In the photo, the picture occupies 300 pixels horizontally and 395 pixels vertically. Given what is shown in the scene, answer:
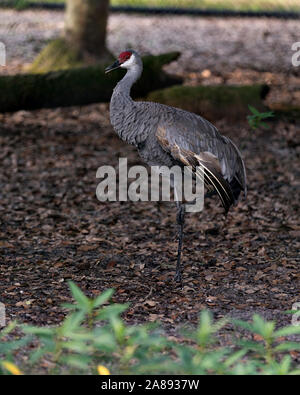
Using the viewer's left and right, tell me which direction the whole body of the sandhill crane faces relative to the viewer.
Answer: facing to the left of the viewer

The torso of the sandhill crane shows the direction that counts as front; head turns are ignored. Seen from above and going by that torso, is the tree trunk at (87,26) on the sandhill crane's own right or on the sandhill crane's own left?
on the sandhill crane's own right

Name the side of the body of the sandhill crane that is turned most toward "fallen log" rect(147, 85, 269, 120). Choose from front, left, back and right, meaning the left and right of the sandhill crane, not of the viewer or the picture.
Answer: right

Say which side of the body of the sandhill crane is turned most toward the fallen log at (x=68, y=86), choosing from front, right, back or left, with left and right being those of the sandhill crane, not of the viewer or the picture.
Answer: right
